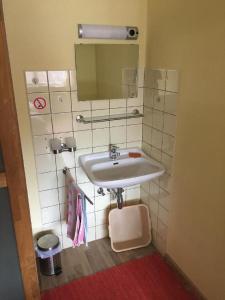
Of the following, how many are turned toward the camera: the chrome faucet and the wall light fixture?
2

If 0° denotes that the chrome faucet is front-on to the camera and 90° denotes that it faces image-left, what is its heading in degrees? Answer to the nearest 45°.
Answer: approximately 0°
